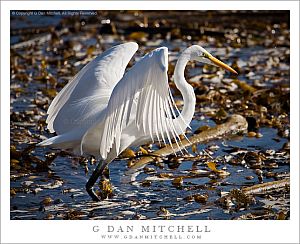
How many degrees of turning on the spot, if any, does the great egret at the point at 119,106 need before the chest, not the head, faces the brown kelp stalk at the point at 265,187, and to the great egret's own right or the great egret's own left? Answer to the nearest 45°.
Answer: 0° — it already faces it

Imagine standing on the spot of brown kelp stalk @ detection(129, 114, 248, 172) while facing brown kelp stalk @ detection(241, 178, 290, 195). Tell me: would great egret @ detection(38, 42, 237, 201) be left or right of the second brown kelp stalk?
right

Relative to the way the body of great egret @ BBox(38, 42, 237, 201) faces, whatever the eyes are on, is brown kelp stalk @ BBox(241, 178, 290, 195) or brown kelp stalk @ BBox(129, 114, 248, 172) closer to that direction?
the brown kelp stalk @ BBox(241, 178, 290, 195)

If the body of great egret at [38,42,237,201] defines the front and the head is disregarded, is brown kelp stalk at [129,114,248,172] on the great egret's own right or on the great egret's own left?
on the great egret's own left

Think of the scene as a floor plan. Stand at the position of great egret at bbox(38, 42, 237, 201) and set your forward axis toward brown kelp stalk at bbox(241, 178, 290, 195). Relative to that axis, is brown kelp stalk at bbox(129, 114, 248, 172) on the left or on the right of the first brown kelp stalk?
left

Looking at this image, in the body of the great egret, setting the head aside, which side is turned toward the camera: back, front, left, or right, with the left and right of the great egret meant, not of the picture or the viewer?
right
